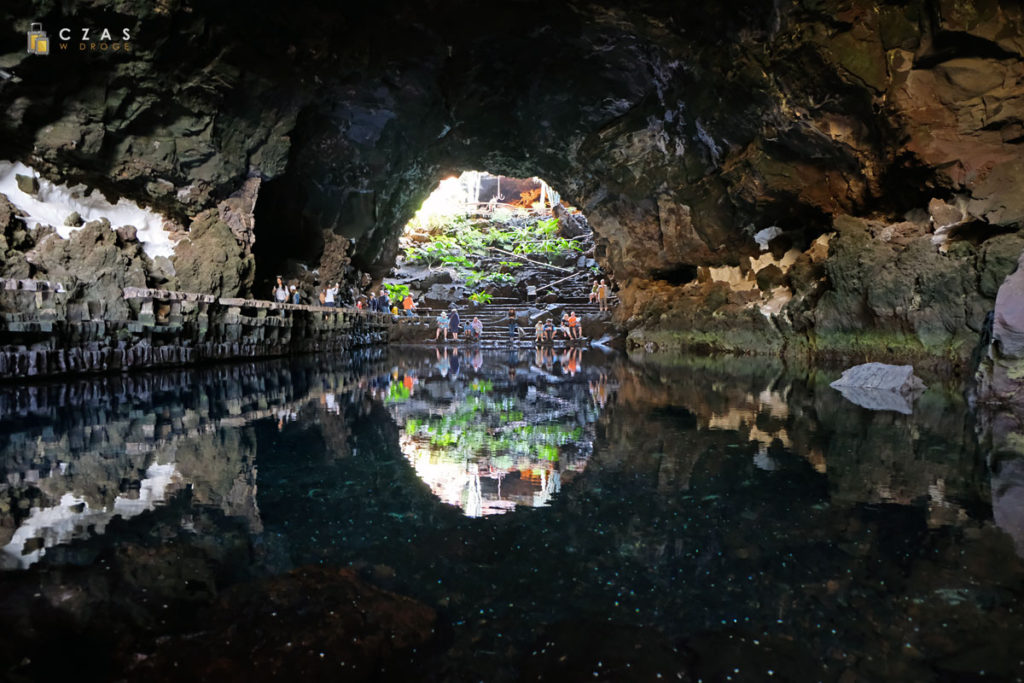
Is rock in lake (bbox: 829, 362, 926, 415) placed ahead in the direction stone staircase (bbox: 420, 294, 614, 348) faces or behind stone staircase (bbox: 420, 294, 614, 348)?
ahead

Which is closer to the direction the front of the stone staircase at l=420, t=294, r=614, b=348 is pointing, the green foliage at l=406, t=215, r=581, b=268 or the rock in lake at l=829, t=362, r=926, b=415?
the rock in lake

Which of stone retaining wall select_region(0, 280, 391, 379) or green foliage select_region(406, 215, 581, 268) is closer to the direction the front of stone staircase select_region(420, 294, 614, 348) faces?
the stone retaining wall

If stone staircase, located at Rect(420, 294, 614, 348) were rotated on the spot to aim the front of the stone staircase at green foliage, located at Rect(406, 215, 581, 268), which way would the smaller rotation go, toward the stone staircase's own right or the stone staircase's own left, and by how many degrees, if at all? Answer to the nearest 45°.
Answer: approximately 180°

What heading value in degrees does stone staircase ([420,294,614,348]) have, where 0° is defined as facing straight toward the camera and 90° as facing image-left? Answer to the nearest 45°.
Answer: approximately 0°
